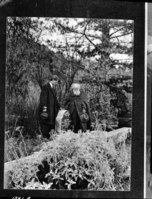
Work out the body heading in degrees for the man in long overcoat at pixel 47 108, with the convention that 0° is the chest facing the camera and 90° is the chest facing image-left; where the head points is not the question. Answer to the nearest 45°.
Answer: approximately 315°

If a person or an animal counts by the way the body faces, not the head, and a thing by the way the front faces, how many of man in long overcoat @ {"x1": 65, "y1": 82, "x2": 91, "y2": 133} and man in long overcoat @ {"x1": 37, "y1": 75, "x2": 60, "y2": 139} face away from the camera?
0

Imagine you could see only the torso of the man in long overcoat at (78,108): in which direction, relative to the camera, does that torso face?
toward the camera
